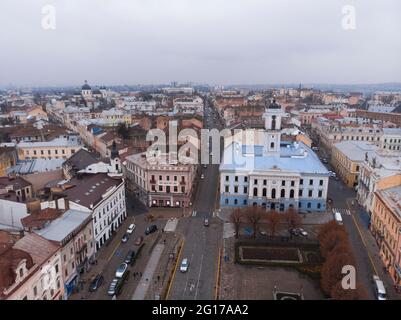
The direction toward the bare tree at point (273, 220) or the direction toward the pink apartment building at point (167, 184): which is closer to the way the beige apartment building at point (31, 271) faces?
the bare tree

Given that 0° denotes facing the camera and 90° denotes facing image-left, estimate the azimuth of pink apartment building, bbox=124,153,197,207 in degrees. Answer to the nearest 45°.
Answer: approximately 0°

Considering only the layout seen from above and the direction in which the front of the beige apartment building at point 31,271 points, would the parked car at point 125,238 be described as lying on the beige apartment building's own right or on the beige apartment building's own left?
on the beige apartment building's own left
